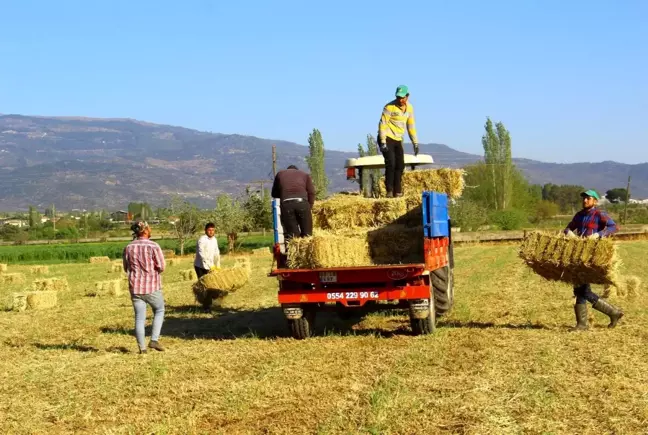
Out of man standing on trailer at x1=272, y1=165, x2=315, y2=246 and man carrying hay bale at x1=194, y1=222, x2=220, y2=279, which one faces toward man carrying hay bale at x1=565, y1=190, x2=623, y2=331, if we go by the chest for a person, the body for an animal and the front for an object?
man carrying hay bale at x1=194, y1=222, x2=220, y2=279

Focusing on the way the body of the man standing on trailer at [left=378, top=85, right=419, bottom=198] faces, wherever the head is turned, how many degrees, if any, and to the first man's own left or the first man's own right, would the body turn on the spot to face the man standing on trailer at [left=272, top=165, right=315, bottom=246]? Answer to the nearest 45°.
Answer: approximately 45° to the first man's own right

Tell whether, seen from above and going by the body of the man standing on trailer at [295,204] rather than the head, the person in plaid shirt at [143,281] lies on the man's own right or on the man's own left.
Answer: on the man's own left

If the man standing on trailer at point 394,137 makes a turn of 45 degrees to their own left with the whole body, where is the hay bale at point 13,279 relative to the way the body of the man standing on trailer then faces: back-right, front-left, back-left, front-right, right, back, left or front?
back

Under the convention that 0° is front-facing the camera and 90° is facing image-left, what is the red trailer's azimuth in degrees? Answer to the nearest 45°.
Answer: approximately 180°

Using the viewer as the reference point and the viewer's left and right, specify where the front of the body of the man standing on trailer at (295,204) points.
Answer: facing away from the viewer

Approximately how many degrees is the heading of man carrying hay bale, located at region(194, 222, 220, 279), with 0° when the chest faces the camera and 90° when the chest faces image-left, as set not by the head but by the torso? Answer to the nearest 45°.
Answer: approximately 315°

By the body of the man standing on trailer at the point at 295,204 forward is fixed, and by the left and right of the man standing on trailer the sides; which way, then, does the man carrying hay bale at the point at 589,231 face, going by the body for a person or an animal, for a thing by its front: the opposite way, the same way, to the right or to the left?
to the left

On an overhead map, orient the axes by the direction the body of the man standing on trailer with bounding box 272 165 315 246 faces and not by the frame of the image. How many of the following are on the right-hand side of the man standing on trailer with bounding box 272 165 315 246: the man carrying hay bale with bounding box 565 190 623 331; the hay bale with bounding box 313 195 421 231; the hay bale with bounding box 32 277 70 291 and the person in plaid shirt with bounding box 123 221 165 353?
2
